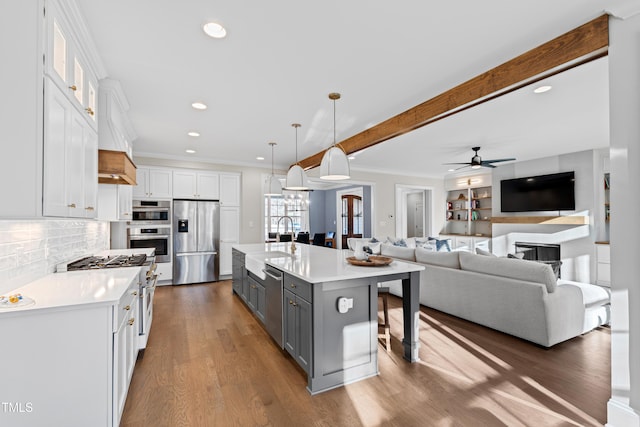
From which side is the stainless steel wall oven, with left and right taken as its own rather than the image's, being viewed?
front

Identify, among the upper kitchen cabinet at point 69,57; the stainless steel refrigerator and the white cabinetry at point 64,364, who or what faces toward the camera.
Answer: the stainless steel refrigerator

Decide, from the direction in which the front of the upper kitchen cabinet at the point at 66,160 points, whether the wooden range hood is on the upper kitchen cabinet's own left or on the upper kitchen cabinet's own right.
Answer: on the upper kitchen cabinet's own left

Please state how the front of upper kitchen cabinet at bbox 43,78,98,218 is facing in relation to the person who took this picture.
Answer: facing to the right of the viewer

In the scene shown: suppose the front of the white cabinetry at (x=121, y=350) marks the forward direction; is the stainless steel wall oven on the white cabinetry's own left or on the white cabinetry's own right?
on the white cabinetry's own left

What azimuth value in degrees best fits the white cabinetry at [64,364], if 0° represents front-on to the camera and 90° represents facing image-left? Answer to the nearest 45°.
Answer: approximately 270°

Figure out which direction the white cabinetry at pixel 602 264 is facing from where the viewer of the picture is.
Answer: facing the viewer and to the left of the viewer

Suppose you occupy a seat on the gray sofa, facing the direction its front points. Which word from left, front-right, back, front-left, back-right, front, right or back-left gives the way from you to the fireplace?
front-left

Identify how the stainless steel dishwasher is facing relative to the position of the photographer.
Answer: facing to the left of the viewer

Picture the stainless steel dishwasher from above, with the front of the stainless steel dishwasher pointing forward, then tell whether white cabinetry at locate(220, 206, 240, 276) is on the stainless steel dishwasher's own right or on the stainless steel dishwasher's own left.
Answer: on the stainless steel dishwasher's own right

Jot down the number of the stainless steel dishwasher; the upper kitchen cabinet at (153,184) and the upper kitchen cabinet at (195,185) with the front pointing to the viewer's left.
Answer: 1

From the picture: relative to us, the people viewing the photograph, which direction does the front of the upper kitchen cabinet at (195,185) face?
facing the viewer

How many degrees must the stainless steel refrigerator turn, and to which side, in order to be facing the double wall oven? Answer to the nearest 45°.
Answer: approximately 90° to its right

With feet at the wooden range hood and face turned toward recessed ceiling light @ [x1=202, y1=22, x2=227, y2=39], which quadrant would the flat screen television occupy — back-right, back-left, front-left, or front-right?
front-left

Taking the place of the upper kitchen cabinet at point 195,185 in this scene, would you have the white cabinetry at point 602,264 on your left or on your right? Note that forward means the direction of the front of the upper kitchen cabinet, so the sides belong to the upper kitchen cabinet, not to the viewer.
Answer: on your left

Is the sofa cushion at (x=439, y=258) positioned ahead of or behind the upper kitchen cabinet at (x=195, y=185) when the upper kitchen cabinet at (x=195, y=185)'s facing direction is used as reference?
ahead
